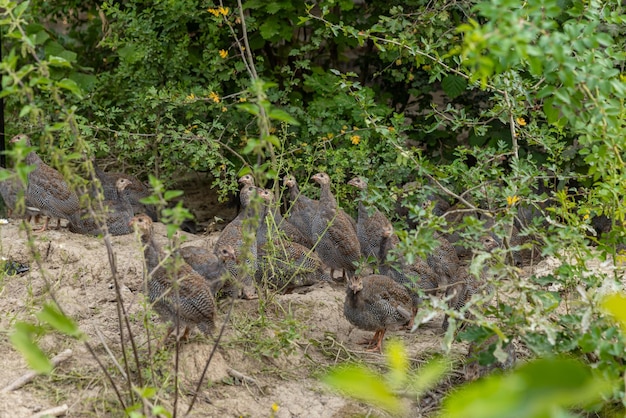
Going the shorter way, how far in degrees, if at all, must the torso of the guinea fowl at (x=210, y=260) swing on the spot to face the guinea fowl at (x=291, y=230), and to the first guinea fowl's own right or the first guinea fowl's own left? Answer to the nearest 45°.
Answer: approximately 45° to the first guinea fowl's own left

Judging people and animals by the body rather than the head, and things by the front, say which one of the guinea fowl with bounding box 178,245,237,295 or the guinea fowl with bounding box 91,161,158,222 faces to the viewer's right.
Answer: the guinea fowl with bounding box 178,245,237,295

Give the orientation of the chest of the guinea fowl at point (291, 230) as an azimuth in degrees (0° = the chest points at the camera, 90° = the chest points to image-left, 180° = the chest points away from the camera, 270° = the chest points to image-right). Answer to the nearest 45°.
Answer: approximately 90°

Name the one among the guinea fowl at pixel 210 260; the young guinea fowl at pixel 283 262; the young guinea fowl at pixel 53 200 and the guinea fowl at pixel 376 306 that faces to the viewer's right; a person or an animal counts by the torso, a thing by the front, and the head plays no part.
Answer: the guinea fowl at pixel 210 260

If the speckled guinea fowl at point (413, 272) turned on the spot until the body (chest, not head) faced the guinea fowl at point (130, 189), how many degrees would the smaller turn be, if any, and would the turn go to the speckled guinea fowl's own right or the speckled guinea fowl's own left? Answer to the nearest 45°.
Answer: approximately 45° to the speckled guinea fowl's own right

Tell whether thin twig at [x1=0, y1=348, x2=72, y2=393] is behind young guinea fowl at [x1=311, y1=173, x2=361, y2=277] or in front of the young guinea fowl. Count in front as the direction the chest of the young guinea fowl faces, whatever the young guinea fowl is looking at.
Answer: in front

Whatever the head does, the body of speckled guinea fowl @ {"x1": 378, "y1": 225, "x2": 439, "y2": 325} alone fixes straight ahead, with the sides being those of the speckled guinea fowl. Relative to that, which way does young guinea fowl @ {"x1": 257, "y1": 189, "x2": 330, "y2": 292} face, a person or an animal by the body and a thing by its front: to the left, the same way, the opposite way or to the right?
the same way

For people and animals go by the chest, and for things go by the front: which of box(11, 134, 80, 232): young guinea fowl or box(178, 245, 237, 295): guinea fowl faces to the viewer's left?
the young guinea fowl

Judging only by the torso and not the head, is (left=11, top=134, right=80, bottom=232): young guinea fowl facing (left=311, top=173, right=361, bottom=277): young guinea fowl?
no

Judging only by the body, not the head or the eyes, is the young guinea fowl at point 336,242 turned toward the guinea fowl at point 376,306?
no

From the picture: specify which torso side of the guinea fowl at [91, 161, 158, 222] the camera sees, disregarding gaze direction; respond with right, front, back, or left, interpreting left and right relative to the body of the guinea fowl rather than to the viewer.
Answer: left

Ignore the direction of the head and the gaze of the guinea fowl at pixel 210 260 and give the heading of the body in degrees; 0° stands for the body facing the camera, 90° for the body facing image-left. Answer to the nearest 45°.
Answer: approximately 270°

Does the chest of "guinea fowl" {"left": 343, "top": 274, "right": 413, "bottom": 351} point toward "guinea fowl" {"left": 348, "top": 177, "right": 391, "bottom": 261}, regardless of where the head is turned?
no

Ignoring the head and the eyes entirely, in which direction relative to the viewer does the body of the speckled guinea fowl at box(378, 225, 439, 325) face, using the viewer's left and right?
facing to the left of the viewer

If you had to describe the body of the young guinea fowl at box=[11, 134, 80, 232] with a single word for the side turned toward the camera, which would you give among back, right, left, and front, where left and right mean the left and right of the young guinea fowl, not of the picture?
left

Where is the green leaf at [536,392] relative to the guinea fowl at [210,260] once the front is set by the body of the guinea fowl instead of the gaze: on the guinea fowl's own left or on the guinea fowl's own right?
on the guinea fowl's own right
